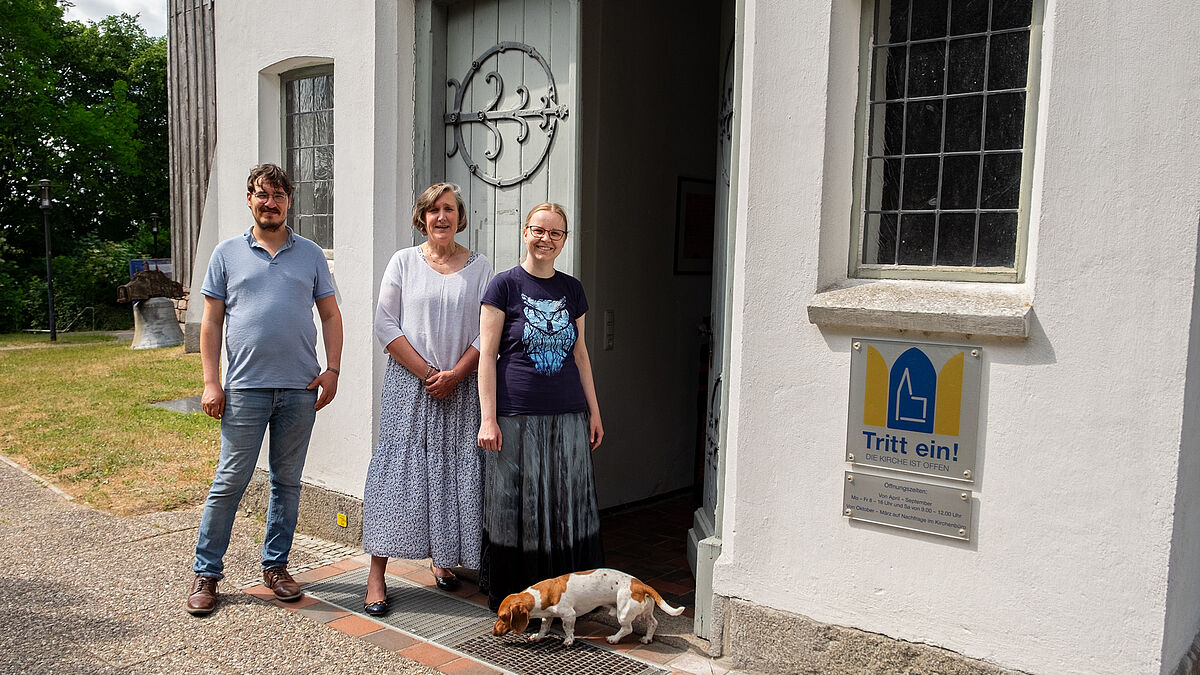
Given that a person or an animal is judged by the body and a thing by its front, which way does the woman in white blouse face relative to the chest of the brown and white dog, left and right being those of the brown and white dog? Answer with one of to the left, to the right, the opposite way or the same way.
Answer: to the left

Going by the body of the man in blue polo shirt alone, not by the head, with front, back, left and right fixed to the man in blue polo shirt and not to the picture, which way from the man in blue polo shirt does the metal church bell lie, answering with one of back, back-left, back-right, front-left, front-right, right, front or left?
back

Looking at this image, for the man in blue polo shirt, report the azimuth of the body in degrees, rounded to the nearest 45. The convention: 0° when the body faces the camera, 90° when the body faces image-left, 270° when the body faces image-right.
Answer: approximately 0°

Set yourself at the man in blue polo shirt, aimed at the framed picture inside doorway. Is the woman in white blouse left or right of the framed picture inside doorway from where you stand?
right

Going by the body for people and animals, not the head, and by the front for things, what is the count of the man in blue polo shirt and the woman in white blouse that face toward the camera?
2

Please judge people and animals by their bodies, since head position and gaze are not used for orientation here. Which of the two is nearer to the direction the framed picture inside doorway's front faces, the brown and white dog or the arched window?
the brown and white dog

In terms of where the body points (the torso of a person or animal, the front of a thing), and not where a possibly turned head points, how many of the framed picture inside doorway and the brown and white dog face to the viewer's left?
1

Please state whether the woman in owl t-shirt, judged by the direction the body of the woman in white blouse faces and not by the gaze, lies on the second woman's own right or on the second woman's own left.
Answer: on the second woman's own left

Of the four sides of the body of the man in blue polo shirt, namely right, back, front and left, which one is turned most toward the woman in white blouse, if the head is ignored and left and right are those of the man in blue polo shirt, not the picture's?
left

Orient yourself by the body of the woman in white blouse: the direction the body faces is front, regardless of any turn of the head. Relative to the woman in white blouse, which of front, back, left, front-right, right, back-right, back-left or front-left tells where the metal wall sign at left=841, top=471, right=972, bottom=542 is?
front-left

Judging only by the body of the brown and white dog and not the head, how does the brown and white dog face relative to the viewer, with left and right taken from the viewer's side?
facing to the left of the viewer
